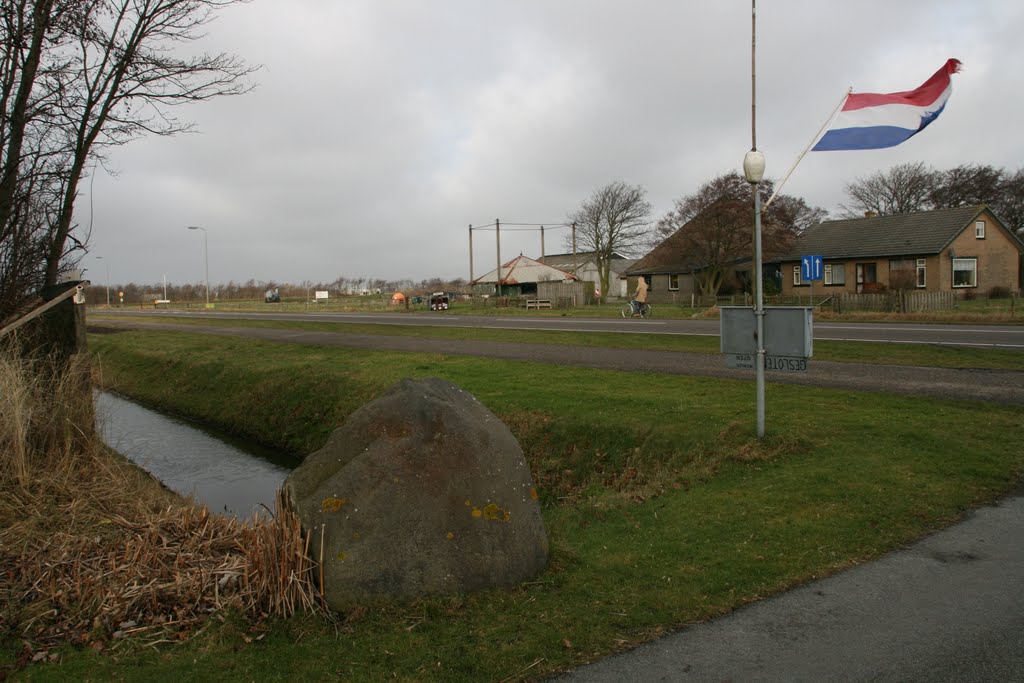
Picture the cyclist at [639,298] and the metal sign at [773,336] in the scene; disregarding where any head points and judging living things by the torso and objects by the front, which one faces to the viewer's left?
the cyclist

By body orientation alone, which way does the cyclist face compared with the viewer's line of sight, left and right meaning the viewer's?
facing to the left of the viewer

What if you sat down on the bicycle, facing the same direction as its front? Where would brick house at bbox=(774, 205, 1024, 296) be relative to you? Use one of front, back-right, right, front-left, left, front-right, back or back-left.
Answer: back-right

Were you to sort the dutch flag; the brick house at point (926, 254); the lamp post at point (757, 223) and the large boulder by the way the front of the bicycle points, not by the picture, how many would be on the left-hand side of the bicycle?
3

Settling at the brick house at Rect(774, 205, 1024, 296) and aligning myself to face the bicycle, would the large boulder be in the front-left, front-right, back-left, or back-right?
front-left

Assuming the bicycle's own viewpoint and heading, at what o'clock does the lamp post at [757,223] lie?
The lamp post is roughly at 9 o'clock from the bicycle.

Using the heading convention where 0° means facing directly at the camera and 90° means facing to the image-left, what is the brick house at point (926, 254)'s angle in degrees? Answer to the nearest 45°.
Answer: approximately 45°

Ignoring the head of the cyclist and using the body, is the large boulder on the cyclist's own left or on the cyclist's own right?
on the cyclist's own left

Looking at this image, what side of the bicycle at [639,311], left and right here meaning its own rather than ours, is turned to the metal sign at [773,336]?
left

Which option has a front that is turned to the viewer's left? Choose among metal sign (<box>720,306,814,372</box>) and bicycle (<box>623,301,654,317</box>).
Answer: the bicycle

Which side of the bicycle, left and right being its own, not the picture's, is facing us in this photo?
left

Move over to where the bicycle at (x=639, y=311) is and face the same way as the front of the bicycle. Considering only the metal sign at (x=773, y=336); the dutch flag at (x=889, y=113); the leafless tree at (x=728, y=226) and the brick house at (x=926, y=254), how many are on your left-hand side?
2
